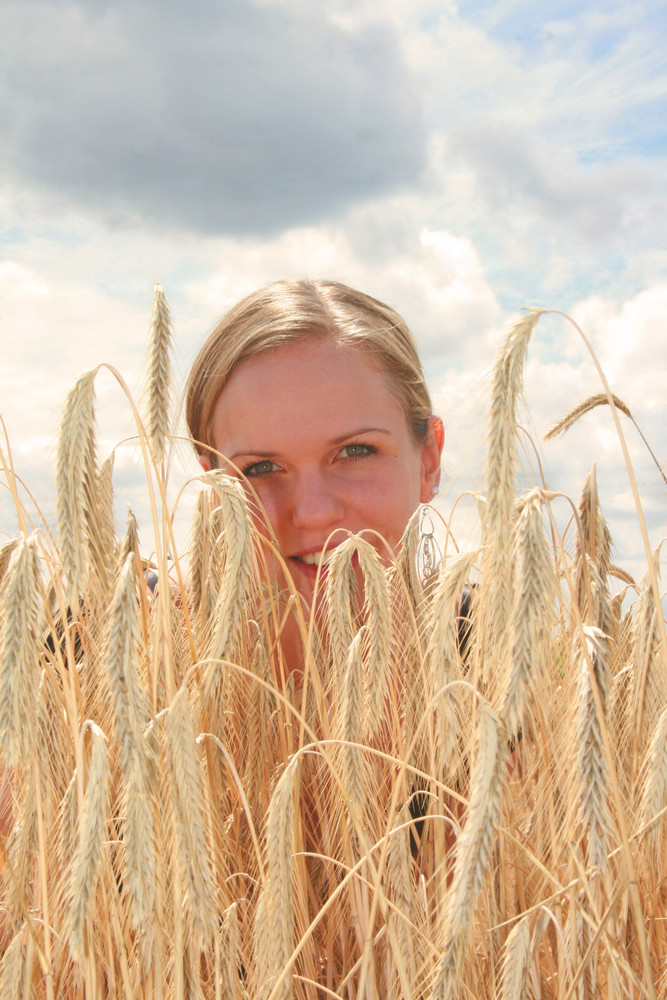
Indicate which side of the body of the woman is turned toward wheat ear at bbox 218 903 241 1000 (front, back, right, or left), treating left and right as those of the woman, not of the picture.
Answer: front

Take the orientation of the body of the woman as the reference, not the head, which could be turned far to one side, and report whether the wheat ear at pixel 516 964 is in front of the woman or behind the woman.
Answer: in front

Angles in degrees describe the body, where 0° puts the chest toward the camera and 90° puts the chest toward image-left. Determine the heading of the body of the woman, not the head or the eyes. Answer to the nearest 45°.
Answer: approximately 0°

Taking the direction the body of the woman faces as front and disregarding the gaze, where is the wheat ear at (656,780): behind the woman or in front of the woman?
in front
